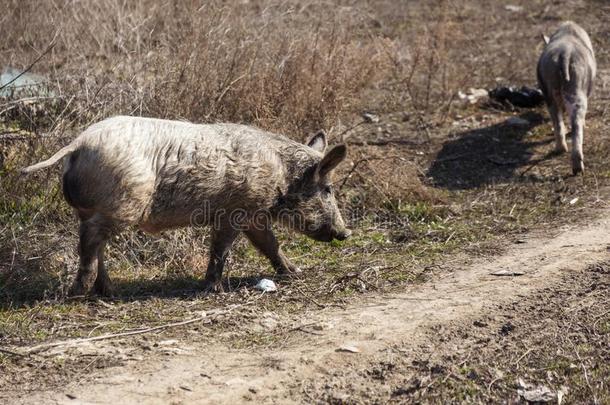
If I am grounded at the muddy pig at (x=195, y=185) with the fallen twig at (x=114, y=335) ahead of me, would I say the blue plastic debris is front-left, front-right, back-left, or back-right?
back-right

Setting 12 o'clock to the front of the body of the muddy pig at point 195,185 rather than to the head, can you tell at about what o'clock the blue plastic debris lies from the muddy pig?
The blue plastic debris is roughly at 8 o'clock from the muddy pig.

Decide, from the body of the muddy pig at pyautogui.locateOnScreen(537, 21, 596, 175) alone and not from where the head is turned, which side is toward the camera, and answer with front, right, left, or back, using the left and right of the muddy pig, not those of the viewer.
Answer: back

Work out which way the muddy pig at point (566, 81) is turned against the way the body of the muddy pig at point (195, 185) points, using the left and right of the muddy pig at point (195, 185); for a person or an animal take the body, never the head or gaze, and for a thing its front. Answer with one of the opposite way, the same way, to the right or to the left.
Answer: to the left

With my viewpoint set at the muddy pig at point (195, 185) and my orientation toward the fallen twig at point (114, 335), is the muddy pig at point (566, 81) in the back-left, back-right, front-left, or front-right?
back-left

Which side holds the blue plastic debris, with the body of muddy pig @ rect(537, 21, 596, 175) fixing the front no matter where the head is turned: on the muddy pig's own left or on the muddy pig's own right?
on the muddy pig's own left

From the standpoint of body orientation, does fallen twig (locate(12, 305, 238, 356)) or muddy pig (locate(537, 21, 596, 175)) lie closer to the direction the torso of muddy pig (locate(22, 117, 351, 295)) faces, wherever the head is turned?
the muddy pig

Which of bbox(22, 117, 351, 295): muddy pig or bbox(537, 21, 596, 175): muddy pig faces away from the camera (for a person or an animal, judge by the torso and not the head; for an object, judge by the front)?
bbox(537, 21, 596, 175): muddy pig

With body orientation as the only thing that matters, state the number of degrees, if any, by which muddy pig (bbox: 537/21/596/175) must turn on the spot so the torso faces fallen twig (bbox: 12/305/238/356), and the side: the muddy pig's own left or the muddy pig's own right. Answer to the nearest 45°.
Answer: approximately 135° to the muddy pig's own left

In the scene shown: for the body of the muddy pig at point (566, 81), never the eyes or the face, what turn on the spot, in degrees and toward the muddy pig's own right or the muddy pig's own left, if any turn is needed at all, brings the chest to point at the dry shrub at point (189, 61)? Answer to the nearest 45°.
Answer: approximately 135° to the muddy pig's own left

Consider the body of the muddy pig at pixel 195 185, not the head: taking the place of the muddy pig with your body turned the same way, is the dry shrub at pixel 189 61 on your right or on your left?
on your left

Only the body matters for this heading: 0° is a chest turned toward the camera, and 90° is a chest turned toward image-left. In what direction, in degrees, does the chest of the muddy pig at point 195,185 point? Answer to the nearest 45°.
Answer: approximately 270°

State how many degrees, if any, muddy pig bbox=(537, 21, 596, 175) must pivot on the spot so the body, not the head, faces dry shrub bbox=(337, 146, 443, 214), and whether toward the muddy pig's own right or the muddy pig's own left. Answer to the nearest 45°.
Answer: approximately 135° to the muddy pig's own left
